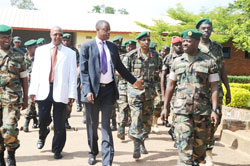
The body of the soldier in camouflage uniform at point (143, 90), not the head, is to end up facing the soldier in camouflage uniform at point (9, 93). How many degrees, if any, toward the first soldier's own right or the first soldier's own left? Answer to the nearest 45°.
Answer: approximately 45° to the first soldier's own right

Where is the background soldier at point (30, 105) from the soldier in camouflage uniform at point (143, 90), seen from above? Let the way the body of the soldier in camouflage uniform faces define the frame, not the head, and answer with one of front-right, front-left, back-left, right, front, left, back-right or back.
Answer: back-right

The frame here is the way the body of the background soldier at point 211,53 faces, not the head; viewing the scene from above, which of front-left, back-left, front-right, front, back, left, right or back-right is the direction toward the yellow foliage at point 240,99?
back

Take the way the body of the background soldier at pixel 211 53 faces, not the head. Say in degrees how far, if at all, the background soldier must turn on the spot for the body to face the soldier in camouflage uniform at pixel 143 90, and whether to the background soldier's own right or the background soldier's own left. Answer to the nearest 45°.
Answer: approximately 90° to the background soldier's own right

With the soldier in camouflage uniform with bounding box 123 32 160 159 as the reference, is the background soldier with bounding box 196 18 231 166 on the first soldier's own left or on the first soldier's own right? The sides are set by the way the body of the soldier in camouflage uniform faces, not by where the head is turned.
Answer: on the first soldier's own left

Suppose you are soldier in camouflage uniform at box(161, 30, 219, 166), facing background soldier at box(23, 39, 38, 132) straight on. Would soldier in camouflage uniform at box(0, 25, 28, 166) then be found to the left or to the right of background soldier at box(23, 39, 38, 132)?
left

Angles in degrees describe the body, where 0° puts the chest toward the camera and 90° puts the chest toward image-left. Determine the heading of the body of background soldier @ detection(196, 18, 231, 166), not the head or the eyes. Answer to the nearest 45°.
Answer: approximately 0°

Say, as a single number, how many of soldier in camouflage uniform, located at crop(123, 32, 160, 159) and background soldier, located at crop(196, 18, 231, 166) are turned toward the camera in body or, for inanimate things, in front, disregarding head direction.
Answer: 2
